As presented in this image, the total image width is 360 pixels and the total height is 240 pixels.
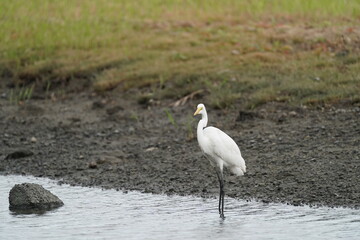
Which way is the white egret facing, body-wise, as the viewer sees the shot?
to the viewer's left

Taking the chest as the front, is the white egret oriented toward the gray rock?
yes

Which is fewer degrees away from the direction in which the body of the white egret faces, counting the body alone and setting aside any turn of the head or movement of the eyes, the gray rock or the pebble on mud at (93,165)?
the gray rock

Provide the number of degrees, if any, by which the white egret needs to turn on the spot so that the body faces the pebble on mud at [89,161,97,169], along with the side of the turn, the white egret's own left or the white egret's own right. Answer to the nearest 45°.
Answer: approximately 45° to the white egret's own right

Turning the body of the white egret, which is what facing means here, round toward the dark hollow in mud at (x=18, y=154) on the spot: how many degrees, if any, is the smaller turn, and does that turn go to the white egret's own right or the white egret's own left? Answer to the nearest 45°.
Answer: approximately 45° to the white egret's own right

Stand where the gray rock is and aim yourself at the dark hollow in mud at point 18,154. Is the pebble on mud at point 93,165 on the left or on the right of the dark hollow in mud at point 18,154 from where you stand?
right

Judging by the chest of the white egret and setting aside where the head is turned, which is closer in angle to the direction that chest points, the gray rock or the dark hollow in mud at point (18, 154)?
the gray rock

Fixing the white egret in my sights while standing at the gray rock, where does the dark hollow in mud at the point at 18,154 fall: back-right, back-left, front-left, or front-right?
back-left
